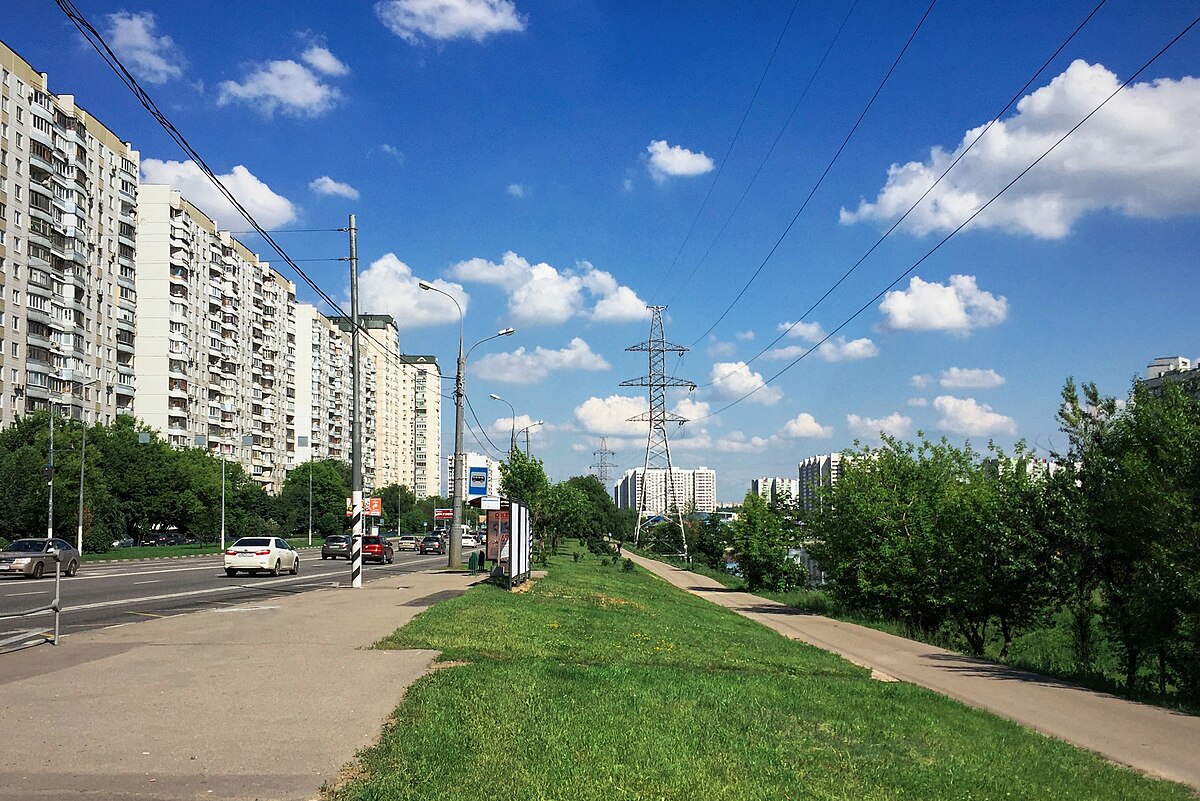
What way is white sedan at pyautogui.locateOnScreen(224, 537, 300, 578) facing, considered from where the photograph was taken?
facing away from the viewer and to the right of the viewer

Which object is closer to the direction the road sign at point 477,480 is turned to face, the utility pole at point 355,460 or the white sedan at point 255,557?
the utility pole

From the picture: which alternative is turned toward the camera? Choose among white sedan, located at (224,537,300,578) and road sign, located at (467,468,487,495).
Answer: the road sign

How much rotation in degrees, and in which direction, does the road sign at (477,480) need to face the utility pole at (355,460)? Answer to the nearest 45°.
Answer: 0° — it already faces it

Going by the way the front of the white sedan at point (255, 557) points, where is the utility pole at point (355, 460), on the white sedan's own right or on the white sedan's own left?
on the white sedan's own right

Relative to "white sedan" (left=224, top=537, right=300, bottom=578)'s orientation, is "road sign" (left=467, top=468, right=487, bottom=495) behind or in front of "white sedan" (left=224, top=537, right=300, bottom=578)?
in front

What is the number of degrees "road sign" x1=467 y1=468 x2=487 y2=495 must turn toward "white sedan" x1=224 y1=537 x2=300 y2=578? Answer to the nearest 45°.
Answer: approximately 45° to its right

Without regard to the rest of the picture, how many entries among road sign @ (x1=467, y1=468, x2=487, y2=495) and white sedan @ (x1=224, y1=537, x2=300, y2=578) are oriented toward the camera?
1

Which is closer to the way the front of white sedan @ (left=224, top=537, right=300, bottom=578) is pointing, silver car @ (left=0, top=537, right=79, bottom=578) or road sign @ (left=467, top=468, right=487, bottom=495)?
the road sign

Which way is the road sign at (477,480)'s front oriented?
toward the camera
